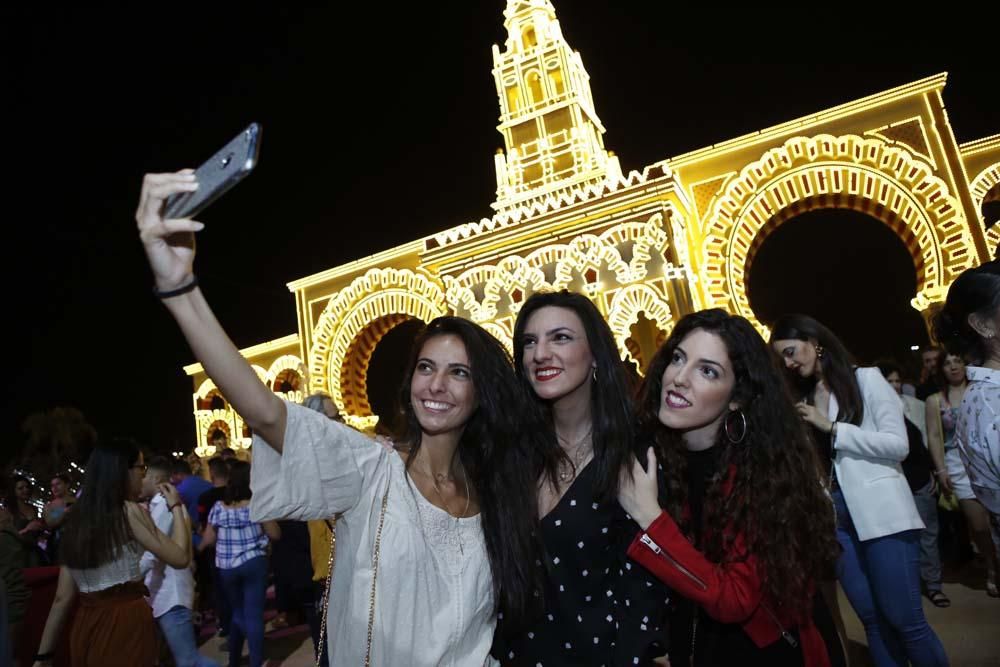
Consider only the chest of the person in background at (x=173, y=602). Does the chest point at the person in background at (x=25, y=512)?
no

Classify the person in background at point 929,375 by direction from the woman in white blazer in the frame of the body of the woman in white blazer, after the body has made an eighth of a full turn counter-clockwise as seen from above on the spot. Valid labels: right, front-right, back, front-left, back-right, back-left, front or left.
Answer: back

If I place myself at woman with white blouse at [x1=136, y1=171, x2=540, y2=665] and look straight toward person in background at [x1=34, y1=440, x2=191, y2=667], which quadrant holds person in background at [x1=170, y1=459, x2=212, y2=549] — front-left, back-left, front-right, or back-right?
front-right

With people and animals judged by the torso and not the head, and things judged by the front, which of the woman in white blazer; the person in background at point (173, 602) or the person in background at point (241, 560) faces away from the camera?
the person in background at point (241, 560)

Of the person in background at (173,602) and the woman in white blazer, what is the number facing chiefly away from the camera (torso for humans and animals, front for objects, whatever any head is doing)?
0

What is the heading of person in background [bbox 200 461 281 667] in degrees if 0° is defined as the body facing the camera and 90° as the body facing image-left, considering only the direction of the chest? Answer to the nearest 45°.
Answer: approximately 180°

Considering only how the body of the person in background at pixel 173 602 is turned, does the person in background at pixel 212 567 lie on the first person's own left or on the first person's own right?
on the first person's own right

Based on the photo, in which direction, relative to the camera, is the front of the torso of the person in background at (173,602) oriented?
to the viewer's left

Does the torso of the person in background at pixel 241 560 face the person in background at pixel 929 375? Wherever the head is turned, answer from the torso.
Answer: no

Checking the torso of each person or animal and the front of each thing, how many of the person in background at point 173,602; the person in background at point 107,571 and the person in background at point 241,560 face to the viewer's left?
1

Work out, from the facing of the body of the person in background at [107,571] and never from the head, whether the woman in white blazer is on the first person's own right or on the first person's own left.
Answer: on the first person's own right

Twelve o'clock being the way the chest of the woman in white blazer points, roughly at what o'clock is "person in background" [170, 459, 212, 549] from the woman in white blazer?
The person in background is roughly at 2 o'clock from the woman in white blazer.

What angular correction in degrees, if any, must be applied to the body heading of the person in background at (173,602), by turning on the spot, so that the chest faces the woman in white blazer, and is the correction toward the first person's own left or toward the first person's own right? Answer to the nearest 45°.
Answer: approximately 135° to the first person's own left

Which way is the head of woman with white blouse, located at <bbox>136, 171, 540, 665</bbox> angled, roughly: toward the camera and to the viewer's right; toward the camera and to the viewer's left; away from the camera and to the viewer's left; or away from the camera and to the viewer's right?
toward the camera and to the viewer's left

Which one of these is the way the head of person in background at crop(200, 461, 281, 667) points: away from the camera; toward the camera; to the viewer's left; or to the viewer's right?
away from the camera

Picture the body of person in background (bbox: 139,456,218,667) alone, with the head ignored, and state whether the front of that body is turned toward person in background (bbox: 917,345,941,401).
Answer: no

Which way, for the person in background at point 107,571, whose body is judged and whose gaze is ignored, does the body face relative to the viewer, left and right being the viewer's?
facing away from the viewer and to the right of the viewer

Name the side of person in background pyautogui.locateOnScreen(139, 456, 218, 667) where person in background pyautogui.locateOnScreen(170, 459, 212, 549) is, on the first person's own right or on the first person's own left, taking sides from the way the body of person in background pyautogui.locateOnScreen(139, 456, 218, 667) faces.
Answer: on the first person's own right
